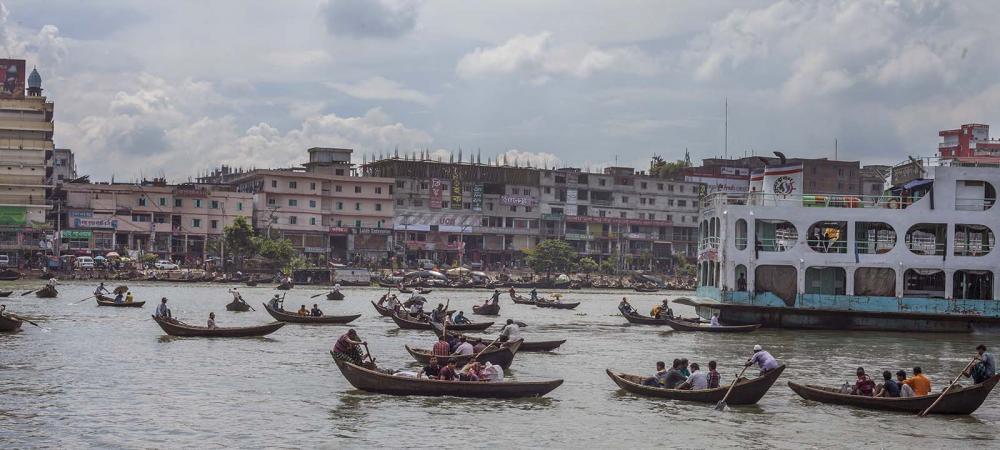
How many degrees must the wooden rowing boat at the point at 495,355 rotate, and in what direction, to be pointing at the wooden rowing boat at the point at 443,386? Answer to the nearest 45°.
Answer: approximately 90° to its left

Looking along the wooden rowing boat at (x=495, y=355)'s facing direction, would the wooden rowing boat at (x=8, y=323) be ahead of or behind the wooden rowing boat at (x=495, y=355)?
ahead

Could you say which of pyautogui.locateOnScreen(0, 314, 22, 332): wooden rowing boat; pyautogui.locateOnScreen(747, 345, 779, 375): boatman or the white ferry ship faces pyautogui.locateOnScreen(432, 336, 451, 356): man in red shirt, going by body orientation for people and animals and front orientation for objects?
the boatman

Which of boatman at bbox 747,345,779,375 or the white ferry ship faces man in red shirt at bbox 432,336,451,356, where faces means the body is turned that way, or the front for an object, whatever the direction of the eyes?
the boatman

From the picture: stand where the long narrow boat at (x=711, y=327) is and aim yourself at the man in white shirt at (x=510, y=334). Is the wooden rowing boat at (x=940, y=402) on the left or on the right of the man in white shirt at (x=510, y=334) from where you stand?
left

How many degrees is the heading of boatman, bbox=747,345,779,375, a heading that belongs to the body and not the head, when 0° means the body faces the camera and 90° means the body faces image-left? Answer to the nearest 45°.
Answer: approximately 90°

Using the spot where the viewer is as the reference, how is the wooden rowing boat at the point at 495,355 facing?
facing to the left of the viewer
